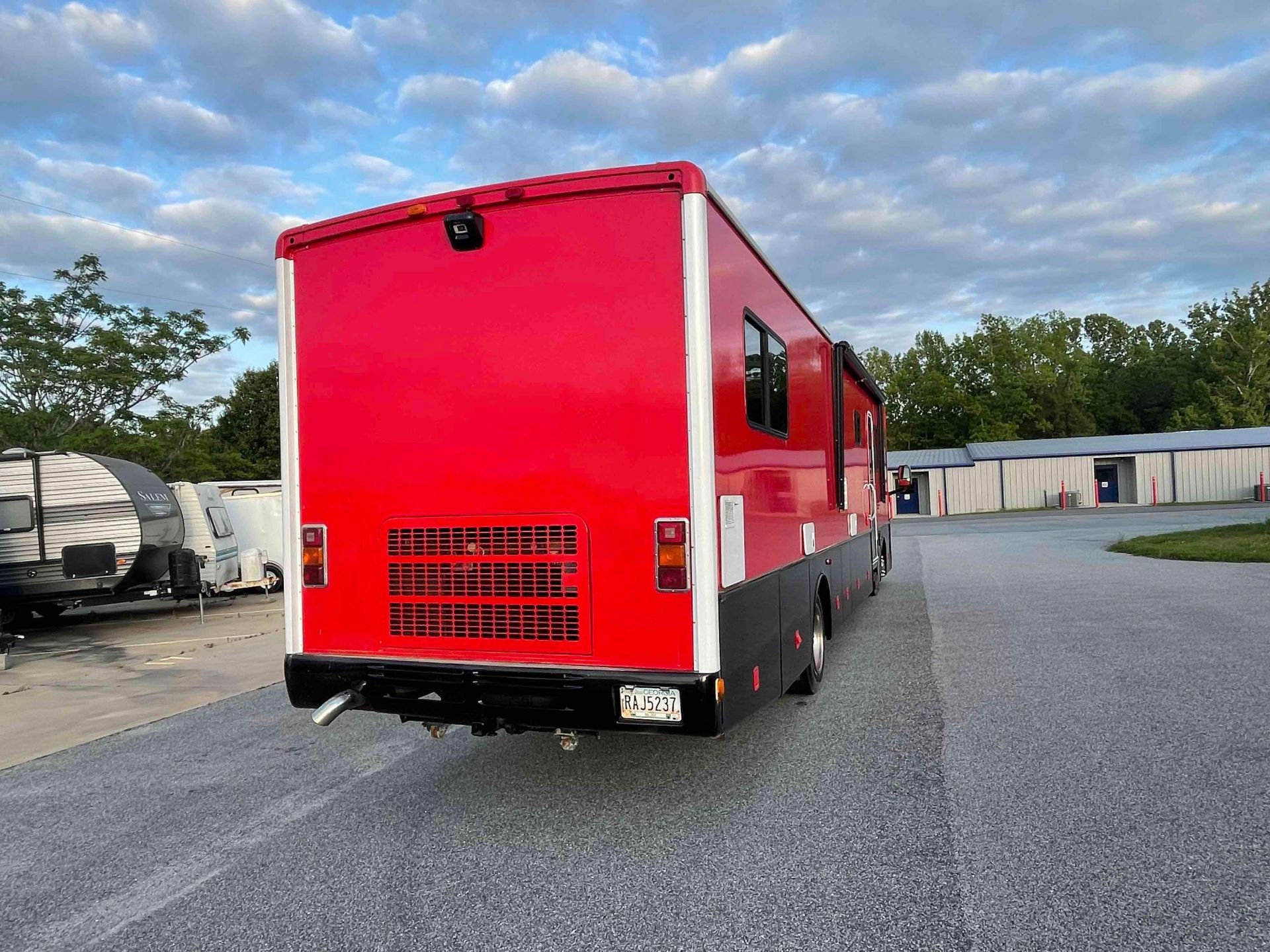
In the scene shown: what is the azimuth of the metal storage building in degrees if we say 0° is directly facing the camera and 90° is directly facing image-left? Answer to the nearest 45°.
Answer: approximately 0°

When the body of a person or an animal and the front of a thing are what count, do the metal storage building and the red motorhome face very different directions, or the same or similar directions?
very different directions

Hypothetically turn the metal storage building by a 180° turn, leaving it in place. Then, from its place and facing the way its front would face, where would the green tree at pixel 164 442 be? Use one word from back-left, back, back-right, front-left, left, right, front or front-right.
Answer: back-left

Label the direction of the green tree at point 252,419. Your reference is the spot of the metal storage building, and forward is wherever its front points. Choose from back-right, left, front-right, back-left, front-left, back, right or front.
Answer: front-right

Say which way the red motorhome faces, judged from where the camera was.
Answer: facing away from the viewer and to the right of the viewer

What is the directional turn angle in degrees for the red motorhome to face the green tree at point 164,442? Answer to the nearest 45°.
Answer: approximately 90° to its left

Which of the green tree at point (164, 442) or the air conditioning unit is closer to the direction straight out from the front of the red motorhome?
the air conditioning unit

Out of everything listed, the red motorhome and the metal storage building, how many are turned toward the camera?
1

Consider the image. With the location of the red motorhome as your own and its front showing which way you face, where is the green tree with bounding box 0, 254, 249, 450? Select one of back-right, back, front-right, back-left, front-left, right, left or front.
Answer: left

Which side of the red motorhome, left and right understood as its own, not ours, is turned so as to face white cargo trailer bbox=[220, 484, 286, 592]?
left

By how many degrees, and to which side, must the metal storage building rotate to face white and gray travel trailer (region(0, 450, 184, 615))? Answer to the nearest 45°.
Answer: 0° — it already faces it

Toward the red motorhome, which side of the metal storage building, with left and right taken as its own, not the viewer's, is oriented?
front

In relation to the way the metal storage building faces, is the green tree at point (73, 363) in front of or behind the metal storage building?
in front
